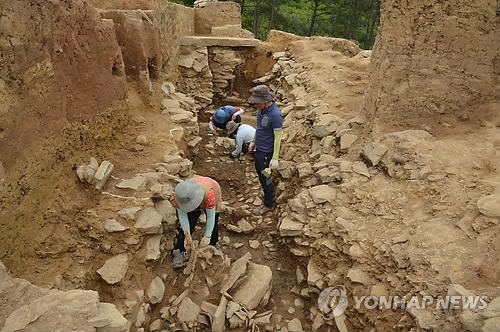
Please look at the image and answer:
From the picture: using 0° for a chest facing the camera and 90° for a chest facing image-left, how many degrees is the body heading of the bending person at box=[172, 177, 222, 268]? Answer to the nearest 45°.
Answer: approximately 45°

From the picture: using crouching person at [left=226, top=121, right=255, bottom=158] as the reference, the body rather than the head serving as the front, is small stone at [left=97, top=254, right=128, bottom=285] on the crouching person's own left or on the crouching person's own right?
on the crouching person's own left

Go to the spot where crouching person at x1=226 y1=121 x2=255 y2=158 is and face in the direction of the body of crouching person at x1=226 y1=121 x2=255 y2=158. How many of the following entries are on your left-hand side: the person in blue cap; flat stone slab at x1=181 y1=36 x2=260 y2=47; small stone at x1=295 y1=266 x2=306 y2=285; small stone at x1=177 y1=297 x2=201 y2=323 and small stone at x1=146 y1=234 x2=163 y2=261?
3

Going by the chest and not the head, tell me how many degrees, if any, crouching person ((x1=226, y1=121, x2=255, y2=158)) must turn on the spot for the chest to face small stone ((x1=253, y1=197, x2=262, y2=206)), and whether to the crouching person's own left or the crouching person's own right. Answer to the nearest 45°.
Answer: approximately 90° to the crouching person's own left

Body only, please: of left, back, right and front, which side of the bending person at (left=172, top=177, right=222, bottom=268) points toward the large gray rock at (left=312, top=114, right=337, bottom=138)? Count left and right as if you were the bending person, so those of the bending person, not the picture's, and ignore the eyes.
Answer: back

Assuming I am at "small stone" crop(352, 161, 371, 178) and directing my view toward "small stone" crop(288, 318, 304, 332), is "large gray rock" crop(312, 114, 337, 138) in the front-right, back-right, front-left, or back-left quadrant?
back-right

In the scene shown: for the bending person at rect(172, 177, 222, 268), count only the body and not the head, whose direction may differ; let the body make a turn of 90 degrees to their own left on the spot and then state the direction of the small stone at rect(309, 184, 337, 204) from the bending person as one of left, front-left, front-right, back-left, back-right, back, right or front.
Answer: front-left

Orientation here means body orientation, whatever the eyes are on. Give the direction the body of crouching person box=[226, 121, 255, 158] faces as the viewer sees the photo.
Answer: to the viewer's left

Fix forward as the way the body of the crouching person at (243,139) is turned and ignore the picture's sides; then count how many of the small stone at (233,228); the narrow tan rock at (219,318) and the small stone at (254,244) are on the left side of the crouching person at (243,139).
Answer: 3

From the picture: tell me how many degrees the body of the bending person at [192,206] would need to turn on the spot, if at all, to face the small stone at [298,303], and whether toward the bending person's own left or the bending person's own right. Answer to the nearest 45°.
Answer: approximately 90° to the bending person's own left

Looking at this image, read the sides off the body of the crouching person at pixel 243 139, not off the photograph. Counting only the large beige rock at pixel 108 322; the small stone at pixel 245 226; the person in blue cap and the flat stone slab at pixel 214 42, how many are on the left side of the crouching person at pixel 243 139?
2

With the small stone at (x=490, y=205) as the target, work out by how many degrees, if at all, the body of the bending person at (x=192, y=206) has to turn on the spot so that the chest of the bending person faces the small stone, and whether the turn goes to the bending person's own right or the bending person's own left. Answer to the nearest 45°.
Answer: approximately 135° to the bending person's own left

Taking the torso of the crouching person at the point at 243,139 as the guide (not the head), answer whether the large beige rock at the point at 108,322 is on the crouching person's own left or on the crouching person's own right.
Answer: on the crouching person's own left
